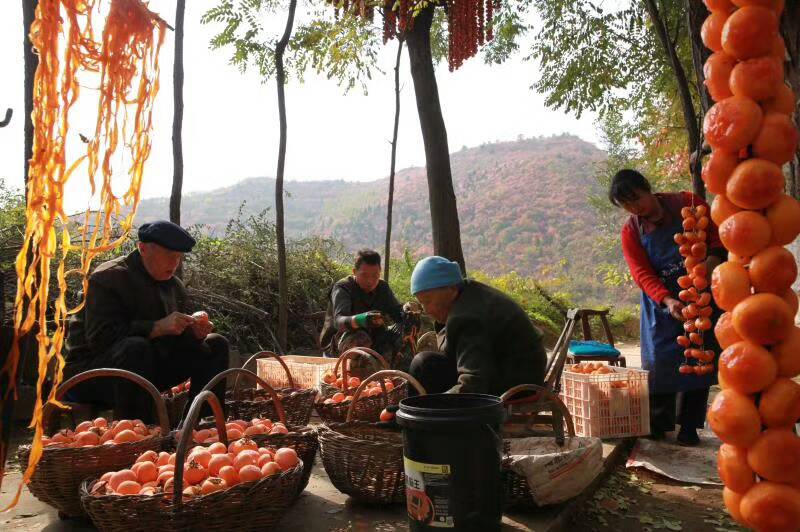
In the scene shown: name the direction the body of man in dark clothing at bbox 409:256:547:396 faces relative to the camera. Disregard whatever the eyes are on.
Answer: to the viewer's left

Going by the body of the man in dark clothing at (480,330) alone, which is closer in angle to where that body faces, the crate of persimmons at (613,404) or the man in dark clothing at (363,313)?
the man in dark clothing

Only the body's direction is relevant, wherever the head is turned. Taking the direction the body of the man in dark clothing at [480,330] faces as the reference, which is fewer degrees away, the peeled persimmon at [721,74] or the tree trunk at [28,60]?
the tree trunk

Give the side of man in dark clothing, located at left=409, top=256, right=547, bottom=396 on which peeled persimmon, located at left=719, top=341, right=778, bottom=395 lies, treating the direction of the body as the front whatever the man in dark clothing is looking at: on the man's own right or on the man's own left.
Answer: on the man's own left

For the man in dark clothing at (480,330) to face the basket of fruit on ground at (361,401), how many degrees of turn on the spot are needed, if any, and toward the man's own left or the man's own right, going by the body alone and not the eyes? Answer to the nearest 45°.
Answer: approximately 45° to the man's own right

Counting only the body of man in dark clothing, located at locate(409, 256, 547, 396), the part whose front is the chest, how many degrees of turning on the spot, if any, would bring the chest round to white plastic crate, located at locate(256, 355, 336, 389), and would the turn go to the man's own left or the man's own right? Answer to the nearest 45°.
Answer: approximately 45° to the man's own right

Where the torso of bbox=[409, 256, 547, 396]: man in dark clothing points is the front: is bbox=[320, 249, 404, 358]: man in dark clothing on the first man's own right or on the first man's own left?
on the first man's own right

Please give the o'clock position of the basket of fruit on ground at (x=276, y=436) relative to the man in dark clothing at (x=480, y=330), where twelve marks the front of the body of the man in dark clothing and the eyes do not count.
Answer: The basket of fruit on ground is roughly at 11 o'clock from the man in dark clothing.

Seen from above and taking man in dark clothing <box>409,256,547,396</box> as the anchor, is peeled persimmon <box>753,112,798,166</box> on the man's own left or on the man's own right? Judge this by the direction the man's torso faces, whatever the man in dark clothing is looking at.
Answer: on the man's own left

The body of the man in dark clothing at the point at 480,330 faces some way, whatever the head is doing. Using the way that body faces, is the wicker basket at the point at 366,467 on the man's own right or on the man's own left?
on the man's own left
